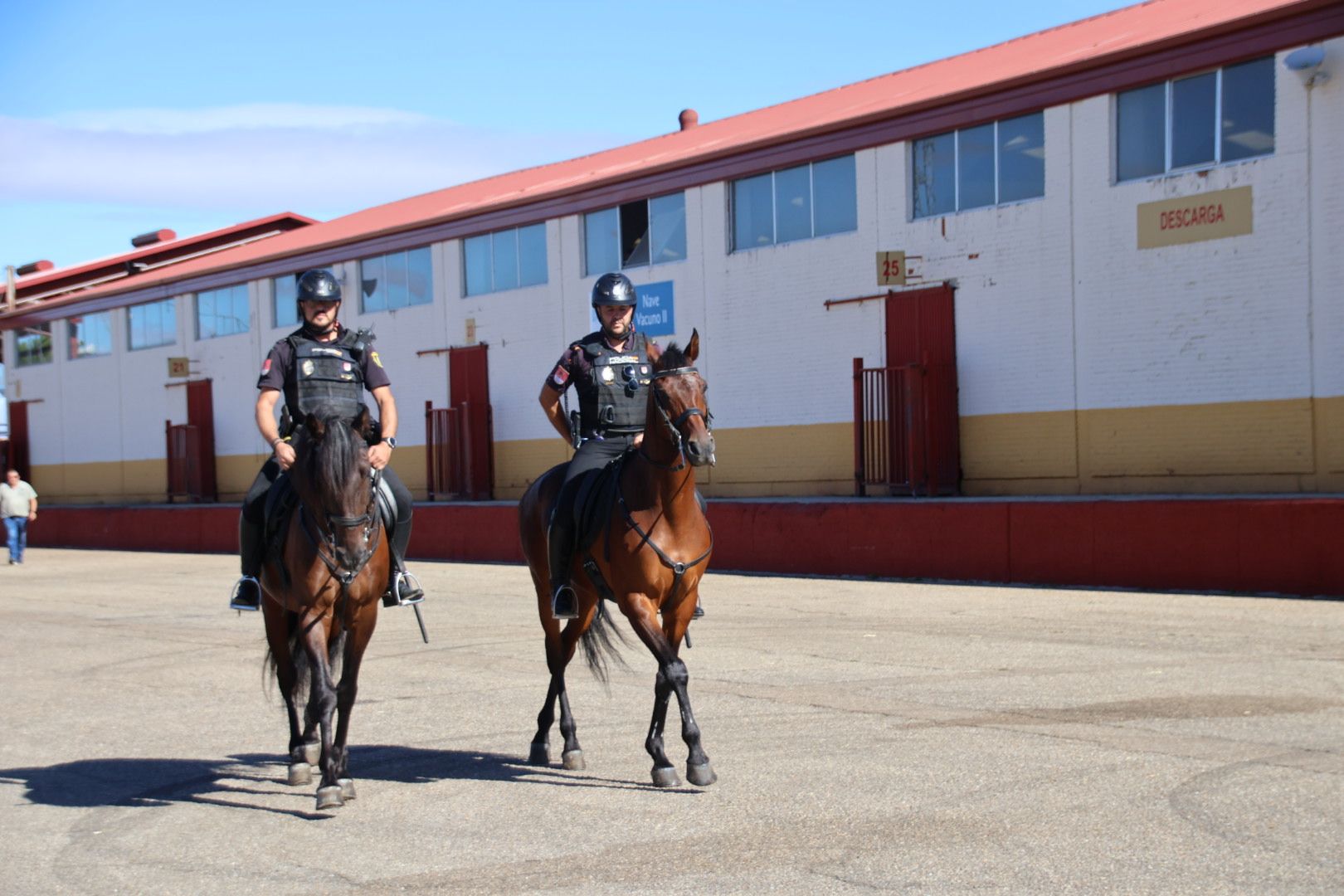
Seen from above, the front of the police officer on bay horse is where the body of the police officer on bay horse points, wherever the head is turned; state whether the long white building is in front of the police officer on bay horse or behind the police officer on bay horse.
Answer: behind

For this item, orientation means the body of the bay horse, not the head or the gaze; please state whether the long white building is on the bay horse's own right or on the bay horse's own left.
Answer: on the bay horse's own left

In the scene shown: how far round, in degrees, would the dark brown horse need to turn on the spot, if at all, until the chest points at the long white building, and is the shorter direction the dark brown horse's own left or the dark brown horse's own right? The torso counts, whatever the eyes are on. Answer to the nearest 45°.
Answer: approximately 135° to the dark brown horse's own left

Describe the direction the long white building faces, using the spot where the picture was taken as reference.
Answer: facing the viewer and to the left of the viewer

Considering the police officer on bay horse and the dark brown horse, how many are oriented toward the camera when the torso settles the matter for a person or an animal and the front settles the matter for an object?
2

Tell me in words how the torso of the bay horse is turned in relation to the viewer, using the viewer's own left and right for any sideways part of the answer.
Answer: facing the viewer and to the right of the viewer

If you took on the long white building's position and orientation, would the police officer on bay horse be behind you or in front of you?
in front

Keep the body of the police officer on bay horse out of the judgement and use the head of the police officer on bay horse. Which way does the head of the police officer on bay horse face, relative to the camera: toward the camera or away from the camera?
toward the camera

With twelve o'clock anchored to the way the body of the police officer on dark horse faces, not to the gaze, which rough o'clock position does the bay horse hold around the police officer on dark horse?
The bay horse is roughly at 10 o'clock from the police officer on dark horse.

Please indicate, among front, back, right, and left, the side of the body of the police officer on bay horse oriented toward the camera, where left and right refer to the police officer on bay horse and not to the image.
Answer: front

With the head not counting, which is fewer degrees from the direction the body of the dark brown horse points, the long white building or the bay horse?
the bay horse

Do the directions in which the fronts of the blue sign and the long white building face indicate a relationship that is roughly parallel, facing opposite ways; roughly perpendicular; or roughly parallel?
roughly parallel

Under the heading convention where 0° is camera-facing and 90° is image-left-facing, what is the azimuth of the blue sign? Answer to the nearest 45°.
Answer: approximately 45°

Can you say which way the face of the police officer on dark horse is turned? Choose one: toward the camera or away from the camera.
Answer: toward the camera

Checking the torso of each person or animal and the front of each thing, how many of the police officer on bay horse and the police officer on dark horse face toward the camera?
2

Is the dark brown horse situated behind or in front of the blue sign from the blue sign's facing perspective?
in front

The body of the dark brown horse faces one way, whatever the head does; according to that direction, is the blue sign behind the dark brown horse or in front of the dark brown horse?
behind
